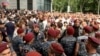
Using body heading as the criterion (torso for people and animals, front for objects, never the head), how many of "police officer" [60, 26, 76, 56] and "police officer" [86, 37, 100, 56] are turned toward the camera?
0

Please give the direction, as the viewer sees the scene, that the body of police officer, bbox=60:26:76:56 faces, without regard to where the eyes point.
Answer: away from the camera

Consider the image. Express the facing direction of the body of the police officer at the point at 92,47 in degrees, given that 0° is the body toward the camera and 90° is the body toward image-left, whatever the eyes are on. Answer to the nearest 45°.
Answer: approximately 135°
